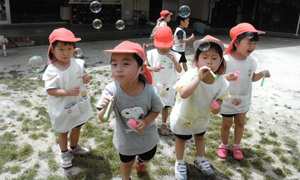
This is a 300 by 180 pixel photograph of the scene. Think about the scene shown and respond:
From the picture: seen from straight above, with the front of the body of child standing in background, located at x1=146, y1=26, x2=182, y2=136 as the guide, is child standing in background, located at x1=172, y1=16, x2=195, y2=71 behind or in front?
behind

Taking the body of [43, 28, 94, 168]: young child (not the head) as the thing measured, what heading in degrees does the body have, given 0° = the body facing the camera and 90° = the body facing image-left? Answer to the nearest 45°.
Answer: approximately 315°

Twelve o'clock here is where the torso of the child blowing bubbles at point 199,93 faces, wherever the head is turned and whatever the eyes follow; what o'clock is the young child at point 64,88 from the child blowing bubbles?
The young child is roughly at 3 o'clock from the child blowing bubbles.
